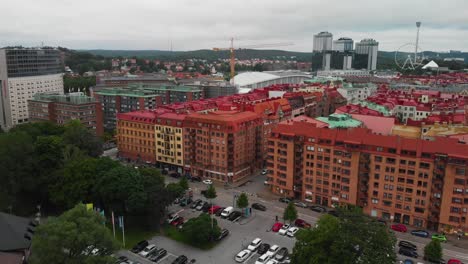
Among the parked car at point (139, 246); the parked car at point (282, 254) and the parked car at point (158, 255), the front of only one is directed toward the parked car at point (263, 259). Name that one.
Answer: the parked car at point (282, 254)
